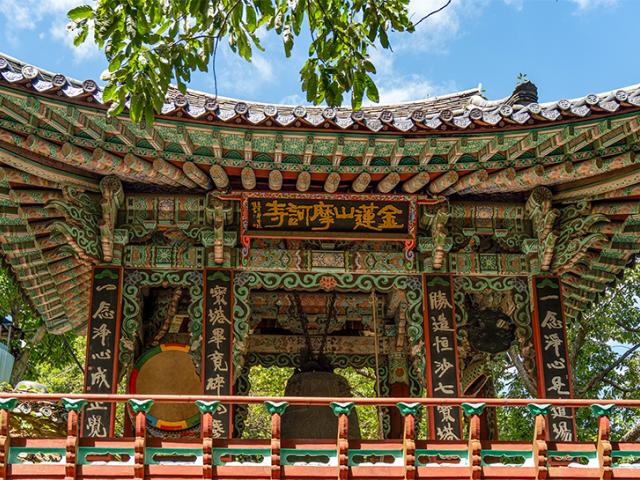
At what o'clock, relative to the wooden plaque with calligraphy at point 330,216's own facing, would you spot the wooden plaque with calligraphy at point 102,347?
the wooden plaque with calligraphy at point 102,347 is roughly at 3 o'clock from the wooden plaque with calligraphy at point 330,216.

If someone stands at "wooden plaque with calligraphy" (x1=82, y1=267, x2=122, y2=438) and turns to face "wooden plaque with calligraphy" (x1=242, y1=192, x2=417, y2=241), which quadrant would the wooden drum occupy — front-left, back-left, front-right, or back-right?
front-left

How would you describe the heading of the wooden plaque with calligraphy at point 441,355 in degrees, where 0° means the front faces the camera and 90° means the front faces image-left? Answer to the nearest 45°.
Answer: approximately 0°

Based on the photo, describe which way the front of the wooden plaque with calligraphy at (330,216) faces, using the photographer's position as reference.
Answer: facing the viewer

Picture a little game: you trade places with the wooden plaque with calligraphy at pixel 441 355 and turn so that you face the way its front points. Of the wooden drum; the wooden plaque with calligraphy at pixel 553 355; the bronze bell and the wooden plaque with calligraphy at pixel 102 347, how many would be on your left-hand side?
1

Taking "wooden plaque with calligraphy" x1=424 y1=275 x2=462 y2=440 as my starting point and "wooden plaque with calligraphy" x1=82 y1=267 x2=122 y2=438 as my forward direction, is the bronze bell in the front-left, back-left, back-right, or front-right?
front-right

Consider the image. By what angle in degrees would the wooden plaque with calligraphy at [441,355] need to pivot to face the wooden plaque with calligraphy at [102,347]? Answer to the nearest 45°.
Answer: approximately 90° to its right

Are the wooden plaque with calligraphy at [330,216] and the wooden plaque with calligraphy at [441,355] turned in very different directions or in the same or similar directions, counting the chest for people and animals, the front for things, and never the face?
same or similar directions

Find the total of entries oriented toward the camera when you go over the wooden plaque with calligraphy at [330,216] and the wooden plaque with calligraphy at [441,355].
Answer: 2

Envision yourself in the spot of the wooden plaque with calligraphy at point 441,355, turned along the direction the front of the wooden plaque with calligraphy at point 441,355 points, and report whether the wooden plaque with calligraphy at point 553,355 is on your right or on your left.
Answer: on your left

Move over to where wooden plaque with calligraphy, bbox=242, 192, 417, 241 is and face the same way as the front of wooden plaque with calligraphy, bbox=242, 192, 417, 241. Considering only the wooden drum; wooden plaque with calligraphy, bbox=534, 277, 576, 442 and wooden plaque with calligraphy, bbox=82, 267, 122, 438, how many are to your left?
1

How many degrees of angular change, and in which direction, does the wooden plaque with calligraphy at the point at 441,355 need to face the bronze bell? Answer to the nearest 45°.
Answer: approximately 135° to its right
